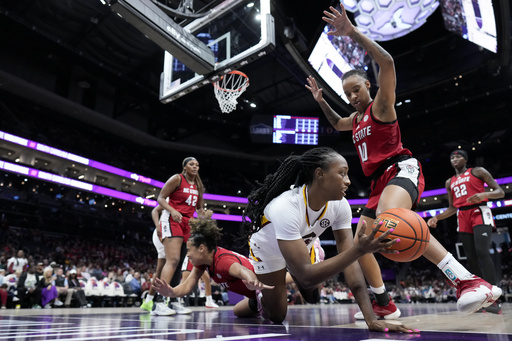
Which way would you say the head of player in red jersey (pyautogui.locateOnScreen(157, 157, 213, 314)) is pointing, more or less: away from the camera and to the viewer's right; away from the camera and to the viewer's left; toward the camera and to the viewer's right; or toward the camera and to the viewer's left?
toward the camera and to the viewer's right

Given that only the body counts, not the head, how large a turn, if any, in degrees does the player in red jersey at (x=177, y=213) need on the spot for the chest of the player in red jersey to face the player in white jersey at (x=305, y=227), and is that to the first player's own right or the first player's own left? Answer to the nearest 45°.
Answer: approximately 45° to the first player's own right

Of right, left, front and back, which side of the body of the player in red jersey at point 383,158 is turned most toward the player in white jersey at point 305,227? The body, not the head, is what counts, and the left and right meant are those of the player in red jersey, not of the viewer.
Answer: front

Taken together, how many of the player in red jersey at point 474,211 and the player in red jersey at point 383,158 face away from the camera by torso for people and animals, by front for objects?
0

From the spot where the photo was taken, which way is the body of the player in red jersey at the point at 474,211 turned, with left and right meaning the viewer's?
facing the viewer and to the left of the viewer

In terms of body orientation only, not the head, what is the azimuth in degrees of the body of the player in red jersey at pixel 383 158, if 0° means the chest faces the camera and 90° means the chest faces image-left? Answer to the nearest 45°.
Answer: approximately 45°

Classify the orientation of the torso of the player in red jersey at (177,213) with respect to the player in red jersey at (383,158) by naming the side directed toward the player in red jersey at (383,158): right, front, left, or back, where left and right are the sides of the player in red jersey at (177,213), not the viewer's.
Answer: front

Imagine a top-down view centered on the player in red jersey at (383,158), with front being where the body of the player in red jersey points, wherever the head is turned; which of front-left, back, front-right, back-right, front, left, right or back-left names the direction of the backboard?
right

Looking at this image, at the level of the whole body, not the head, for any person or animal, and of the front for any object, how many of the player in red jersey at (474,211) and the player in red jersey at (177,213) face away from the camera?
0
